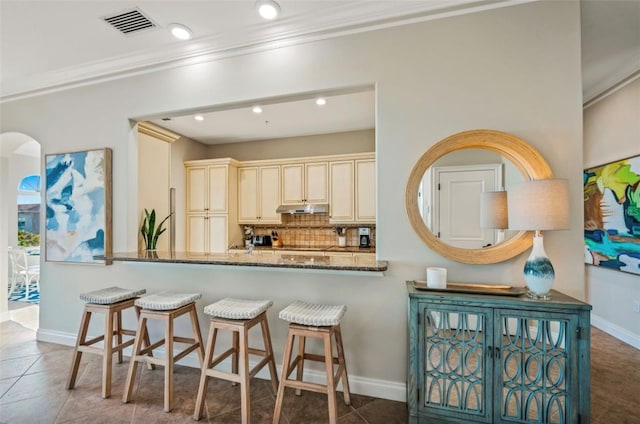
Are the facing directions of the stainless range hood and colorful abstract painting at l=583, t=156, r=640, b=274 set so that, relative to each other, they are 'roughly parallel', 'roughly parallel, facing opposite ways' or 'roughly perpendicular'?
roughly perpendicular

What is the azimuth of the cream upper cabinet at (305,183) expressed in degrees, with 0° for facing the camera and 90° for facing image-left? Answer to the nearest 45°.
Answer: approximately 0°

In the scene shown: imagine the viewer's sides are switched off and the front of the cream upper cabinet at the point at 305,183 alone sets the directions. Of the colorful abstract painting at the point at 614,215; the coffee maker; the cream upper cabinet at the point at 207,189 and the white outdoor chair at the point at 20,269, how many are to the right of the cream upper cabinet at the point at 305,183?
2

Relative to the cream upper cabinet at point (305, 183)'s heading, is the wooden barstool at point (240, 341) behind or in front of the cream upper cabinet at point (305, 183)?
in front

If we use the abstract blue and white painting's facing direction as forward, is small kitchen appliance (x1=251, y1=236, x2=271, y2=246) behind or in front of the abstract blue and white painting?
behind

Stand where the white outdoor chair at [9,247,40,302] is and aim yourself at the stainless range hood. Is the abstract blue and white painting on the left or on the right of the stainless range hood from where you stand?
right

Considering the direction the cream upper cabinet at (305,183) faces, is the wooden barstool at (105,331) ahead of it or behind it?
ahead

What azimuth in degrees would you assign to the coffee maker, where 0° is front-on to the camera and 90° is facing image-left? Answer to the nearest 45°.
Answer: approximately 0°

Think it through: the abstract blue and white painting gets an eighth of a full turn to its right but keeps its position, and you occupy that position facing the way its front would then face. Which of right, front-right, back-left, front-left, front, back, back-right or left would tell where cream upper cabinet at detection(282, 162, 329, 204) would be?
back

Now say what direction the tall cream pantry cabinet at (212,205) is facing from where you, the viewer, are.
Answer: facing the viewer and to the left of the viewer

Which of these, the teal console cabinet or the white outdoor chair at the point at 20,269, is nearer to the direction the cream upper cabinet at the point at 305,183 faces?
the teal console cabinet

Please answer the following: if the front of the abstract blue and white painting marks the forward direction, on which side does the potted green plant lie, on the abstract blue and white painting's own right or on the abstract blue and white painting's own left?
on the abstract blue and white painting's own left

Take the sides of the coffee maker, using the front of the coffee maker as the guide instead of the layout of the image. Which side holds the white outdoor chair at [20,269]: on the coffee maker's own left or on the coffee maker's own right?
on the coffee maker's own right

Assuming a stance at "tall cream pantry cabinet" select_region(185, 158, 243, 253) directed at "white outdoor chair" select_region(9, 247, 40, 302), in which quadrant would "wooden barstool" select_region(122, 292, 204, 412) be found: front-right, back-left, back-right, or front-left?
back-left

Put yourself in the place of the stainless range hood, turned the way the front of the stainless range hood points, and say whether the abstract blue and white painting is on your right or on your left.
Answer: on your right

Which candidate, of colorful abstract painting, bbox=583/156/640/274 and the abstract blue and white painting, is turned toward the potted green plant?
the colorful abstract painting

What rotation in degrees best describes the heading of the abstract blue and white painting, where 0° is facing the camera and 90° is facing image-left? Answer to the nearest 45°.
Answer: approximately 45°
